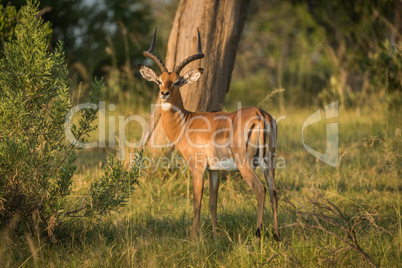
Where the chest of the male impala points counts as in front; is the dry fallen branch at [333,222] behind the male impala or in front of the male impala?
behind

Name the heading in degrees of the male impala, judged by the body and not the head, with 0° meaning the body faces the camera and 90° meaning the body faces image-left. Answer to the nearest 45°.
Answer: approximately 135°

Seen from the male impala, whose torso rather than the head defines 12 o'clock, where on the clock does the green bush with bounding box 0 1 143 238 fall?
The green bush is roughly at 10 o'clock from the male impala.

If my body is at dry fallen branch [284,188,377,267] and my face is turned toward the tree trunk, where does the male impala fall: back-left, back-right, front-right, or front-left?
front-left

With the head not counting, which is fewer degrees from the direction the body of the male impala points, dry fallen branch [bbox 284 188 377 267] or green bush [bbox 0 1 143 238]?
the green bush

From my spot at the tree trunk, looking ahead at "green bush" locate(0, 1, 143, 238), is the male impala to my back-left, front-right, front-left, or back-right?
front-left
